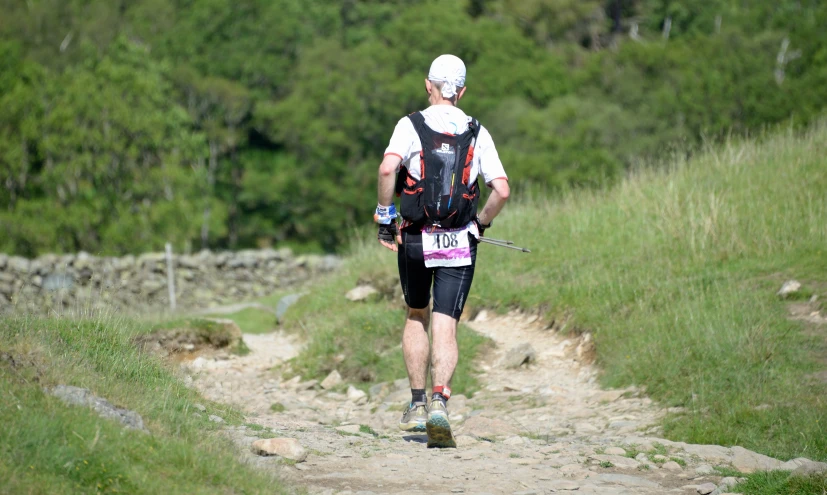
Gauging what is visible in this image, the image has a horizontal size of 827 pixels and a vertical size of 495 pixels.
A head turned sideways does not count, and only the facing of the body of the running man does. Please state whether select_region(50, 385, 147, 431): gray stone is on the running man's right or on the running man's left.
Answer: on the running man's left

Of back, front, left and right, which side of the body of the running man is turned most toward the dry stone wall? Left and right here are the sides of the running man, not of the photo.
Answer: front

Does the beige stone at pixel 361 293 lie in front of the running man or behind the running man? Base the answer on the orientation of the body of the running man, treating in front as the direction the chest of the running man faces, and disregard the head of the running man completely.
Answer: in front

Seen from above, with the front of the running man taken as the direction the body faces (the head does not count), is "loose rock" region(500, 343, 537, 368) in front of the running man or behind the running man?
in front

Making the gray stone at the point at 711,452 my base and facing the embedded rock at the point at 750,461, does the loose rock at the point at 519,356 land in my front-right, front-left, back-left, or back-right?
back-left

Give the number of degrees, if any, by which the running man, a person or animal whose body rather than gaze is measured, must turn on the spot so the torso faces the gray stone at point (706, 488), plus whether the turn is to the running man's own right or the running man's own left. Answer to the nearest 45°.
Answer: approximately 135° to the running man's own right

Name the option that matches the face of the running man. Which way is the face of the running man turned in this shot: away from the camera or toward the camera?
away from the camera

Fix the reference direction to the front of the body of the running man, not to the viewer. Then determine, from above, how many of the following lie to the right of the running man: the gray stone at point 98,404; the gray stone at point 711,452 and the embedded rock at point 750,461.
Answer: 2

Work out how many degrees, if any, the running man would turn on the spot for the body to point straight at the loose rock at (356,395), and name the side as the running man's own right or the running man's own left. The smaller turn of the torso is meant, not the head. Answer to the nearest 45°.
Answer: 0° — they already face it

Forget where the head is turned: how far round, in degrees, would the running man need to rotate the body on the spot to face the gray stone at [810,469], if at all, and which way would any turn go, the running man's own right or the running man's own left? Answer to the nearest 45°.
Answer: approximately 135° to the running man's own right

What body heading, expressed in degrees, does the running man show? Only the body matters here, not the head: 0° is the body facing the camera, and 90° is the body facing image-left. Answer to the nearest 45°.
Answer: approximately 180°
